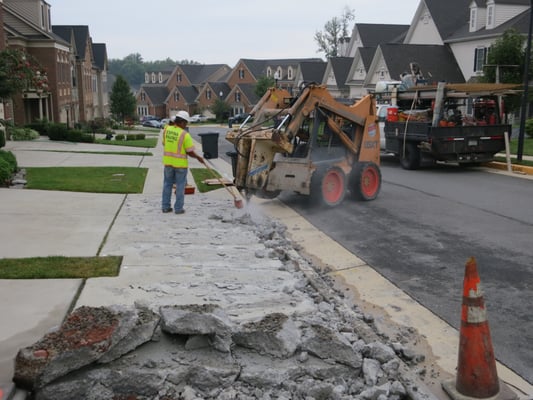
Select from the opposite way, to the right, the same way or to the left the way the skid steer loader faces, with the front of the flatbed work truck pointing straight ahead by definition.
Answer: to the left

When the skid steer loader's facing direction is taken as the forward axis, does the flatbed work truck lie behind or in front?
behind

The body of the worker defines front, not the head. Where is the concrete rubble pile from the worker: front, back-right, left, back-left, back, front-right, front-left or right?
back-right

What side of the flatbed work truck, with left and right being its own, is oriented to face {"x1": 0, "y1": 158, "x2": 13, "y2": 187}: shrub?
left

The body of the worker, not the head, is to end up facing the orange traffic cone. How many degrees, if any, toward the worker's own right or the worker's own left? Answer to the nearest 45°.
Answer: approximately 135° to the worker's own right

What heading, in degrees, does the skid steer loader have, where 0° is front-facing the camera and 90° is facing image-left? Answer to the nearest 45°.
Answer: approximately 45°

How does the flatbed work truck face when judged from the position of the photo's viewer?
facing away from the viewer and to the left of the viewer

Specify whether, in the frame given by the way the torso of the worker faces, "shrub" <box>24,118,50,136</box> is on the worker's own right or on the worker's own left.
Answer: on the worker's own left

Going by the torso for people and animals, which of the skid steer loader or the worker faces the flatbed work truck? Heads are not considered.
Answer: the worker

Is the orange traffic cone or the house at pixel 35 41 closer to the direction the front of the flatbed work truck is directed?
the house

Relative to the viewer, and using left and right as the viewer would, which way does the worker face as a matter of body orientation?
facing away from the viewer and to the right of the viewer

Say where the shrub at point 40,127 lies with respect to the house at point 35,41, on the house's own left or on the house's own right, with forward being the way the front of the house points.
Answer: on the house's own right

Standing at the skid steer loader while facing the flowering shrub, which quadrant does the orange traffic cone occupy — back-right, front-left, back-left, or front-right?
back-left
